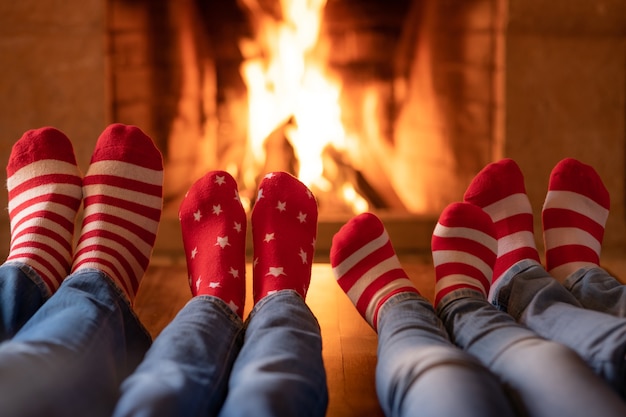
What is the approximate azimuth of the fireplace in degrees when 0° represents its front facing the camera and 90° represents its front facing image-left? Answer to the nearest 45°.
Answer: approximately 0°
